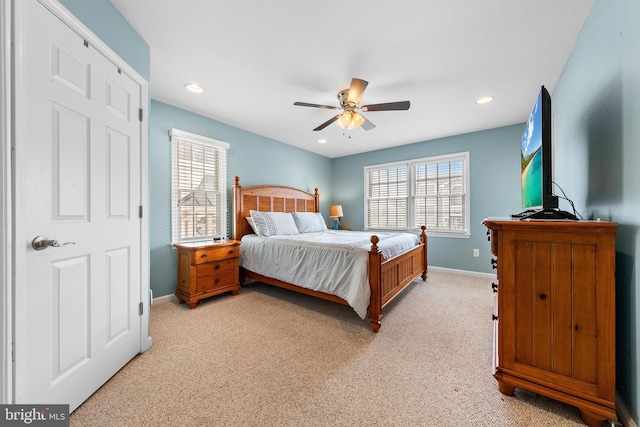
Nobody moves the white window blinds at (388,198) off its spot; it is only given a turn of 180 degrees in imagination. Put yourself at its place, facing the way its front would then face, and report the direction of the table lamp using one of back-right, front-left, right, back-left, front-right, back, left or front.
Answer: left

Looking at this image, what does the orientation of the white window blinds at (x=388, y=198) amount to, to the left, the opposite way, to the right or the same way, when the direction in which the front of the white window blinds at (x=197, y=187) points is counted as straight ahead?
to the right

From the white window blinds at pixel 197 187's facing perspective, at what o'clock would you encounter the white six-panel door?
The white six-panel door is roughly at 2 o'clock from the white window blinds.

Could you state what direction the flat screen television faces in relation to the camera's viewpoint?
facing to the left of the viewer

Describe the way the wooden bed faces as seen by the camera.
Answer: facing the viewer and to the right of the viewer

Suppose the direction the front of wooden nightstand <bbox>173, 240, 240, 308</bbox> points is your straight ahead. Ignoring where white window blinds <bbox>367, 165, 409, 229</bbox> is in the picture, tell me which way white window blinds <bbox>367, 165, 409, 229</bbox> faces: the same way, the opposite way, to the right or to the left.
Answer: to the right

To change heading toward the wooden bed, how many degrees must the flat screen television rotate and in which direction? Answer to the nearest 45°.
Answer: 0° — it already faces it

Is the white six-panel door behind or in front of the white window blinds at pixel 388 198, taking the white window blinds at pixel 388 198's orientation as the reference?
in front

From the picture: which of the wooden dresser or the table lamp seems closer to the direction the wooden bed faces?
the wooden dresser
